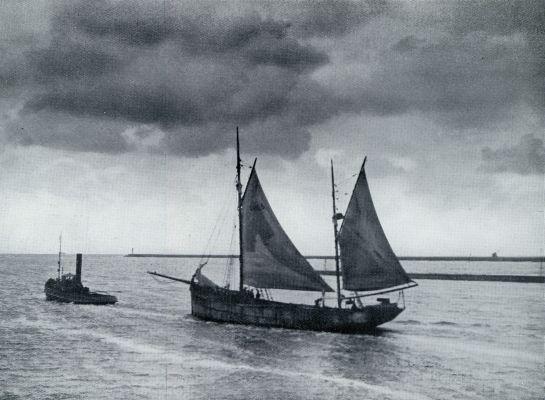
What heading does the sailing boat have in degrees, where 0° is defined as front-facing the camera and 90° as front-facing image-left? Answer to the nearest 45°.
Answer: approximately 135°
